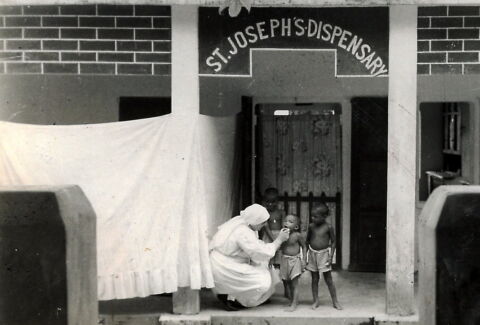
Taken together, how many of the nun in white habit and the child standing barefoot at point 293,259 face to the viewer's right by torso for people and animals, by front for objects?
1

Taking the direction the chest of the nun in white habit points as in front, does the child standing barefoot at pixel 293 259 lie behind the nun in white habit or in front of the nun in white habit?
in front

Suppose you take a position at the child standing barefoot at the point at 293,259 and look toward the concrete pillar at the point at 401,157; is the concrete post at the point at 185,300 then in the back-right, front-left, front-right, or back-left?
back-right

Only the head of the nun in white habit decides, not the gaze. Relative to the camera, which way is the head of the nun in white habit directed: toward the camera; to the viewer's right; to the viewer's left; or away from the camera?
to the viewer's right

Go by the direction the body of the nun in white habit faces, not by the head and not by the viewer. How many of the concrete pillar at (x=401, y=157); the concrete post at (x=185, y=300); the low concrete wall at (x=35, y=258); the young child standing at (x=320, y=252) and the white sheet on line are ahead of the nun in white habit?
2

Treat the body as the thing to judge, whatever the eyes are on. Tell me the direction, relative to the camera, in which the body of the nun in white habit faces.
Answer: to the viewer's right

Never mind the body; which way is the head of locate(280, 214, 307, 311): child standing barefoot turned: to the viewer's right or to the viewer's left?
to the viewer's left

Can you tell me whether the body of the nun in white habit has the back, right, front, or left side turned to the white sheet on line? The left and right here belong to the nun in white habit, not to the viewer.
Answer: back

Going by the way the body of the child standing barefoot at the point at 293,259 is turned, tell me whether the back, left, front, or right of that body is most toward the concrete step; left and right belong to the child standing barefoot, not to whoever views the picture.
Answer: front

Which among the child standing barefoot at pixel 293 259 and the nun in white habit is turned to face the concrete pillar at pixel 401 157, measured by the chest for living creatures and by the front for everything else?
the nun in white habit

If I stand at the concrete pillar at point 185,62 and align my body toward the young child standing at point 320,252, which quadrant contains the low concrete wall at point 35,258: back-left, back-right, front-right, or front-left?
back-right

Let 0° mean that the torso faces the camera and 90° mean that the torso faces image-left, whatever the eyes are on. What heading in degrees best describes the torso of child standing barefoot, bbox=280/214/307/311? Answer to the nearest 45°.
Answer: approximately 45°

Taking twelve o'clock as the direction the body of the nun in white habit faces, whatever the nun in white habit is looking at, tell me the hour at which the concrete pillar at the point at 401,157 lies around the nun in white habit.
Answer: The concrete pillar is roughly at 12 o'clock from the nun in white habit.
